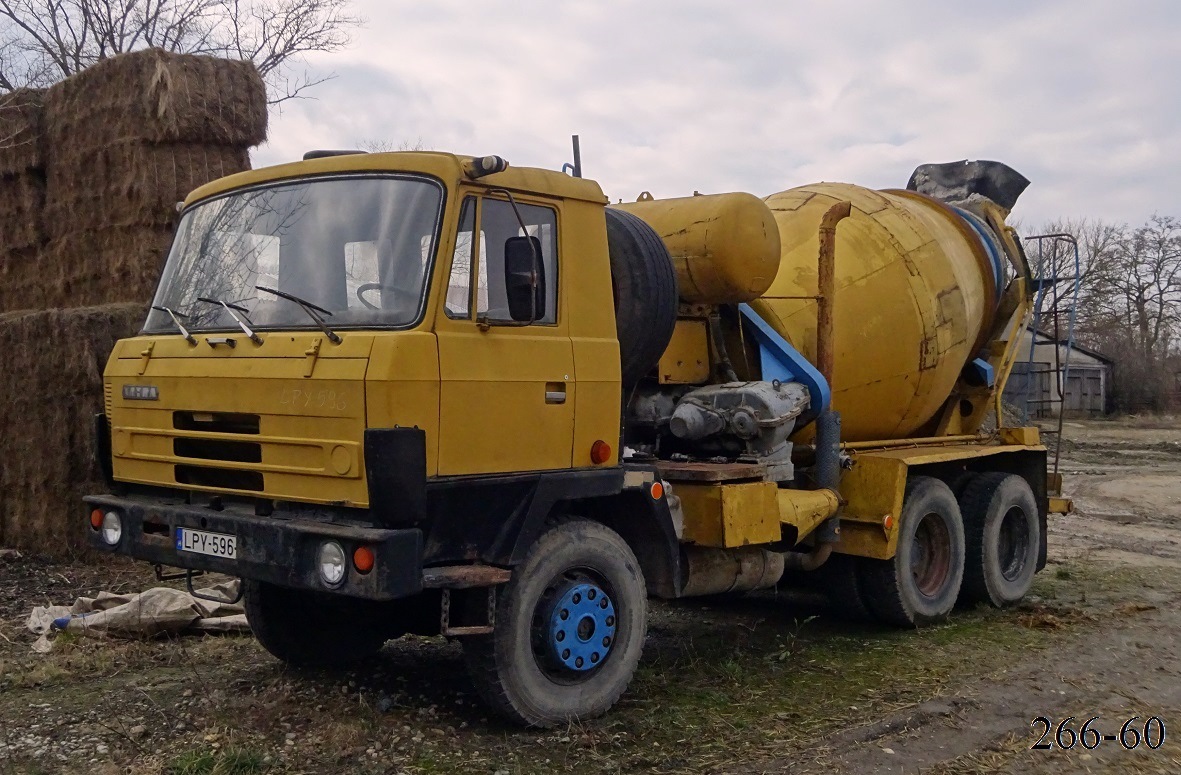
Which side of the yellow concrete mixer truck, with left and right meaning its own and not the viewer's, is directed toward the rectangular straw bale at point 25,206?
right

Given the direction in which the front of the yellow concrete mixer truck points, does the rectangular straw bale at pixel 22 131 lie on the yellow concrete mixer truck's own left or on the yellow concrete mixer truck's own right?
on the yellow concrete mixer truck's own right

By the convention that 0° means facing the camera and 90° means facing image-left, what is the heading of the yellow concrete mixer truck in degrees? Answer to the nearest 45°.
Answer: approximately 45°

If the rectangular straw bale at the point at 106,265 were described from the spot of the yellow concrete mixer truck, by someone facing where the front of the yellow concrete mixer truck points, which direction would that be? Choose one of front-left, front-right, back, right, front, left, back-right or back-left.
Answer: right

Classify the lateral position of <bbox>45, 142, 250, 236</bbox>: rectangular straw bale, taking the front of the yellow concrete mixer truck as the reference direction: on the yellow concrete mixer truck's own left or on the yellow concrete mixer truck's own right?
on the yellow concrete mixer truck's own right

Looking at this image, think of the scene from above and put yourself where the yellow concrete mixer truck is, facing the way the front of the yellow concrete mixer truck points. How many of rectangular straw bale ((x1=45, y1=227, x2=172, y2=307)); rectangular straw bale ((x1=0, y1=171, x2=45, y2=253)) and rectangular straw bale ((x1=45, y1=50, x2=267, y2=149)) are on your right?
3

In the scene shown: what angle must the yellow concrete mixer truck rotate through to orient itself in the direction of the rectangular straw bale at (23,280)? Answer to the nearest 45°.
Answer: approximately 90° to its right
